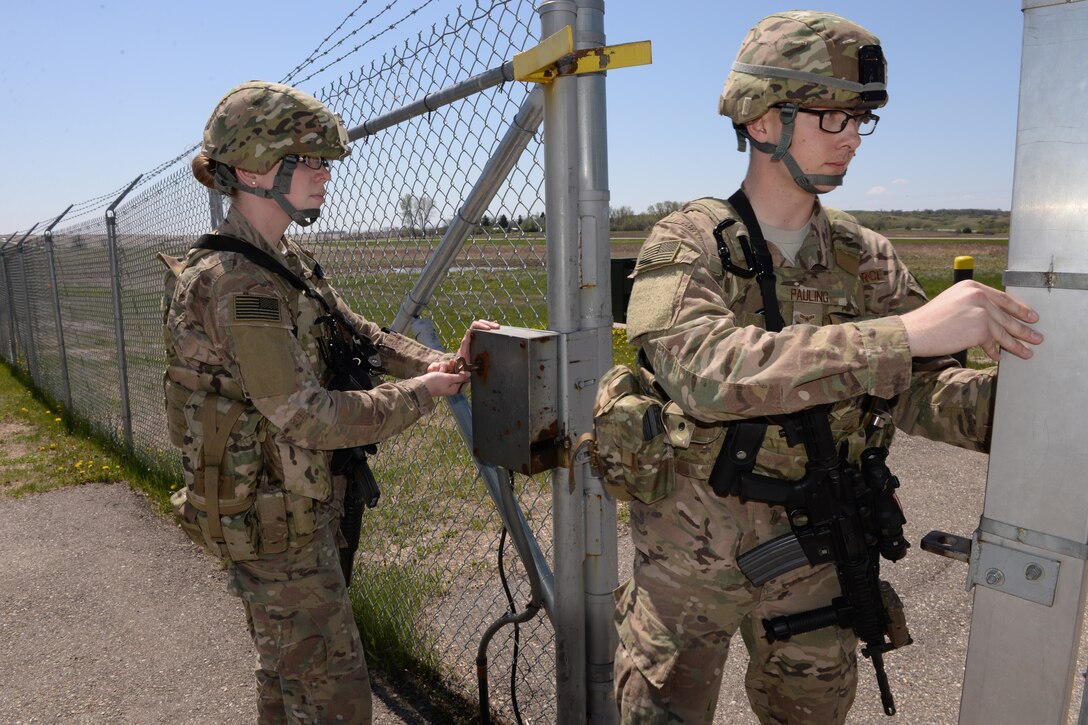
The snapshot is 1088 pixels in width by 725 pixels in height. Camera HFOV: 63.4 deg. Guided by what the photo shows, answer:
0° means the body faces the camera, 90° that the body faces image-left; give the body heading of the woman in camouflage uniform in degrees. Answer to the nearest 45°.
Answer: approximately 270°

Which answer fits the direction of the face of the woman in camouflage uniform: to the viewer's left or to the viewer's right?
to the viewer's right

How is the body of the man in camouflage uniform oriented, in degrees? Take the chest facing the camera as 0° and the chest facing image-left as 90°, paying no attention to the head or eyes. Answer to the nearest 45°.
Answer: approximately 315°

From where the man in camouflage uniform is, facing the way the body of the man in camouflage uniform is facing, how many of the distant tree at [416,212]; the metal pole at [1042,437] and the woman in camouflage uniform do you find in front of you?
1

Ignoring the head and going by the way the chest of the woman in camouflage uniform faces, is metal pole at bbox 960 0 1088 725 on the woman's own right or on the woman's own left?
on the woman's own right

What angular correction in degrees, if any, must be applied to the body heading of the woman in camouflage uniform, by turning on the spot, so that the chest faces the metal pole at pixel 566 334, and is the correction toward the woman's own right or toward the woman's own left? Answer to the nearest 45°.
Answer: approximately 45° to the woman's own right

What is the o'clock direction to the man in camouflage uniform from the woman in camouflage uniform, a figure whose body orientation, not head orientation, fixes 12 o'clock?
The man in camouflage uniform is roughly at 1 o'clock from the woman in camouflage uniform.

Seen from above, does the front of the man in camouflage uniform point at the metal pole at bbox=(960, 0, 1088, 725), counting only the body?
yes

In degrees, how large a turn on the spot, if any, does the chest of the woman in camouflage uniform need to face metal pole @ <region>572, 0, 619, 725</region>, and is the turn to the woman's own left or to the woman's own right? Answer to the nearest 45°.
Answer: approximately 45° to the woman's own right
